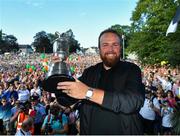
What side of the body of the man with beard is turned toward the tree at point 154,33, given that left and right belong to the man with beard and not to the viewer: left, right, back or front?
back

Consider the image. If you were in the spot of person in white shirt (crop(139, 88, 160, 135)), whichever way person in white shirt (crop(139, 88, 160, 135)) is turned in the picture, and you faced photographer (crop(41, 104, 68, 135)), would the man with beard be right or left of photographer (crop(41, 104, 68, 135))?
left

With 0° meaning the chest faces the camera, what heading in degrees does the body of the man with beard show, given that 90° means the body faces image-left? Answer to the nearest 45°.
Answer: approximately 0°

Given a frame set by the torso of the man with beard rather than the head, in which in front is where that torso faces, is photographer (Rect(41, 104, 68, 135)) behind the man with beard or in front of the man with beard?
behind

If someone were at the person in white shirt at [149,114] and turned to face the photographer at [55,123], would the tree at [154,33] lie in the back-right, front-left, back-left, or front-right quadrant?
back-right

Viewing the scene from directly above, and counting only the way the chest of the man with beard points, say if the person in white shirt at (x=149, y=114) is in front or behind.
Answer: behind
